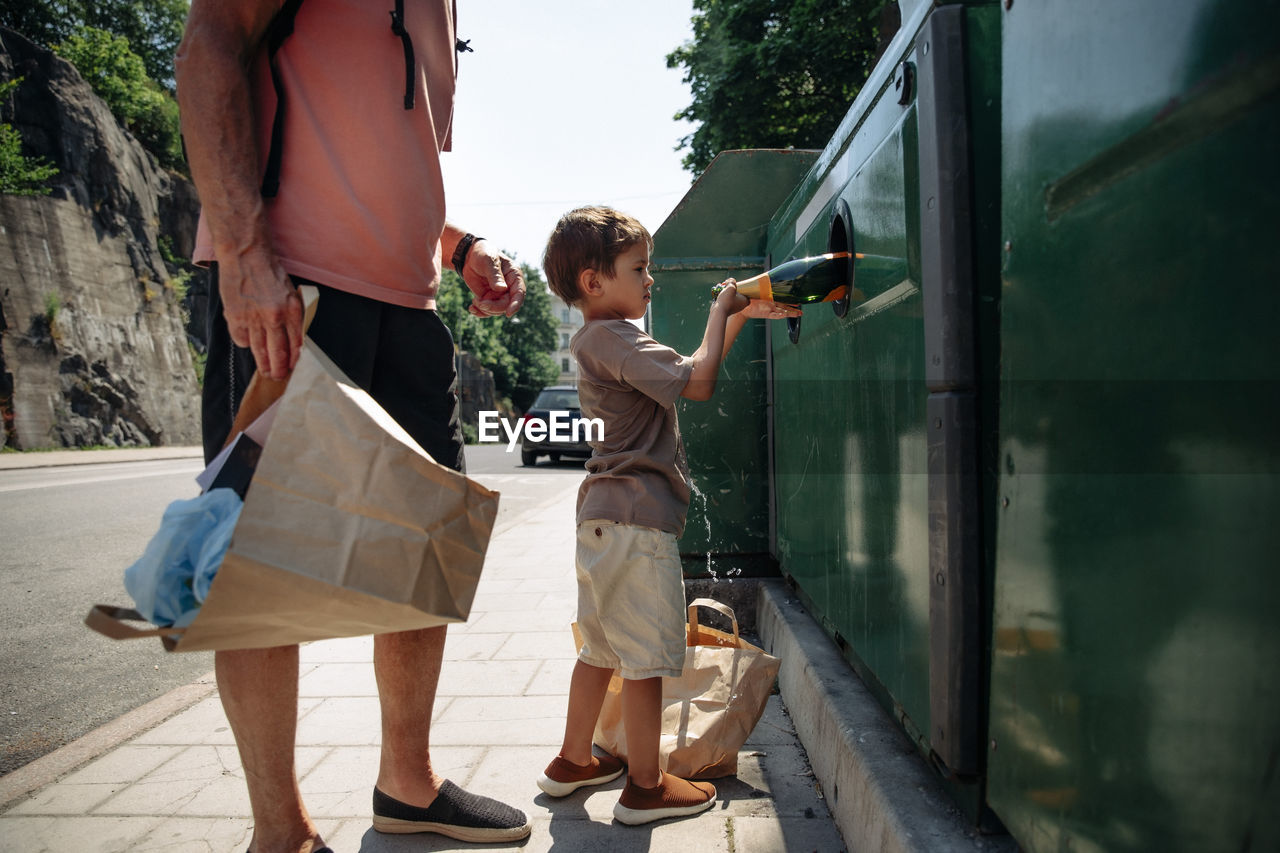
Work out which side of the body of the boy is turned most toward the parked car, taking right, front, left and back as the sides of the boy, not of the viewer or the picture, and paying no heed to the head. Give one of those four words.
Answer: left

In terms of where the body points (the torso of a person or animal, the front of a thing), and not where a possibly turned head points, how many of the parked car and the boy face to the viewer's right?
1

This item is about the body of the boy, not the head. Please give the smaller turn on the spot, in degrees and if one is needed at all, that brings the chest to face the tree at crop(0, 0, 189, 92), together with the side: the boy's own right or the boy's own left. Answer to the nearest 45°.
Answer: approximately 135° to the boy's own left

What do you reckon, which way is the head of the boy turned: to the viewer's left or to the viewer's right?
to the viewer's right

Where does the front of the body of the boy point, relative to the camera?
to the viewer's right
